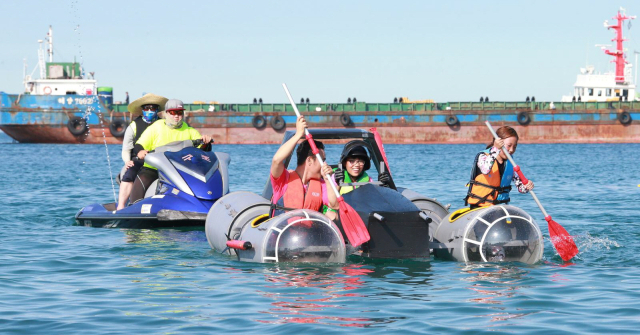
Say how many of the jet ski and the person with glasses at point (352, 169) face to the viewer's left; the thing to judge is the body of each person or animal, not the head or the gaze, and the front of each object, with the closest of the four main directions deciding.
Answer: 0

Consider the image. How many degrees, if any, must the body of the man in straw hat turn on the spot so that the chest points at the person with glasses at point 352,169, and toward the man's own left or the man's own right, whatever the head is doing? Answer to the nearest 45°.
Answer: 0° — they already face them

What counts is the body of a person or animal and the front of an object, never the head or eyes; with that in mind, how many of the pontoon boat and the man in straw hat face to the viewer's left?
0

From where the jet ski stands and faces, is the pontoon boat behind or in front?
in front

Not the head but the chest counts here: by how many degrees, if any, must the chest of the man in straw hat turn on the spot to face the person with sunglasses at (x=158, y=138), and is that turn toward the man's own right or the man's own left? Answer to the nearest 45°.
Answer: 0° — they already face them

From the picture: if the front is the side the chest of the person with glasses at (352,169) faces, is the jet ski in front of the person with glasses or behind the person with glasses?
behind

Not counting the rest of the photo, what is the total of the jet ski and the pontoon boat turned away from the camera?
0

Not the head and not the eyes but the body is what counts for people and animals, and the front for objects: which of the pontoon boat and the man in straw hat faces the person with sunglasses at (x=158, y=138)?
the man in straw hat

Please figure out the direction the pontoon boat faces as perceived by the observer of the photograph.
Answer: facing the viewer and to the right of the viewer
